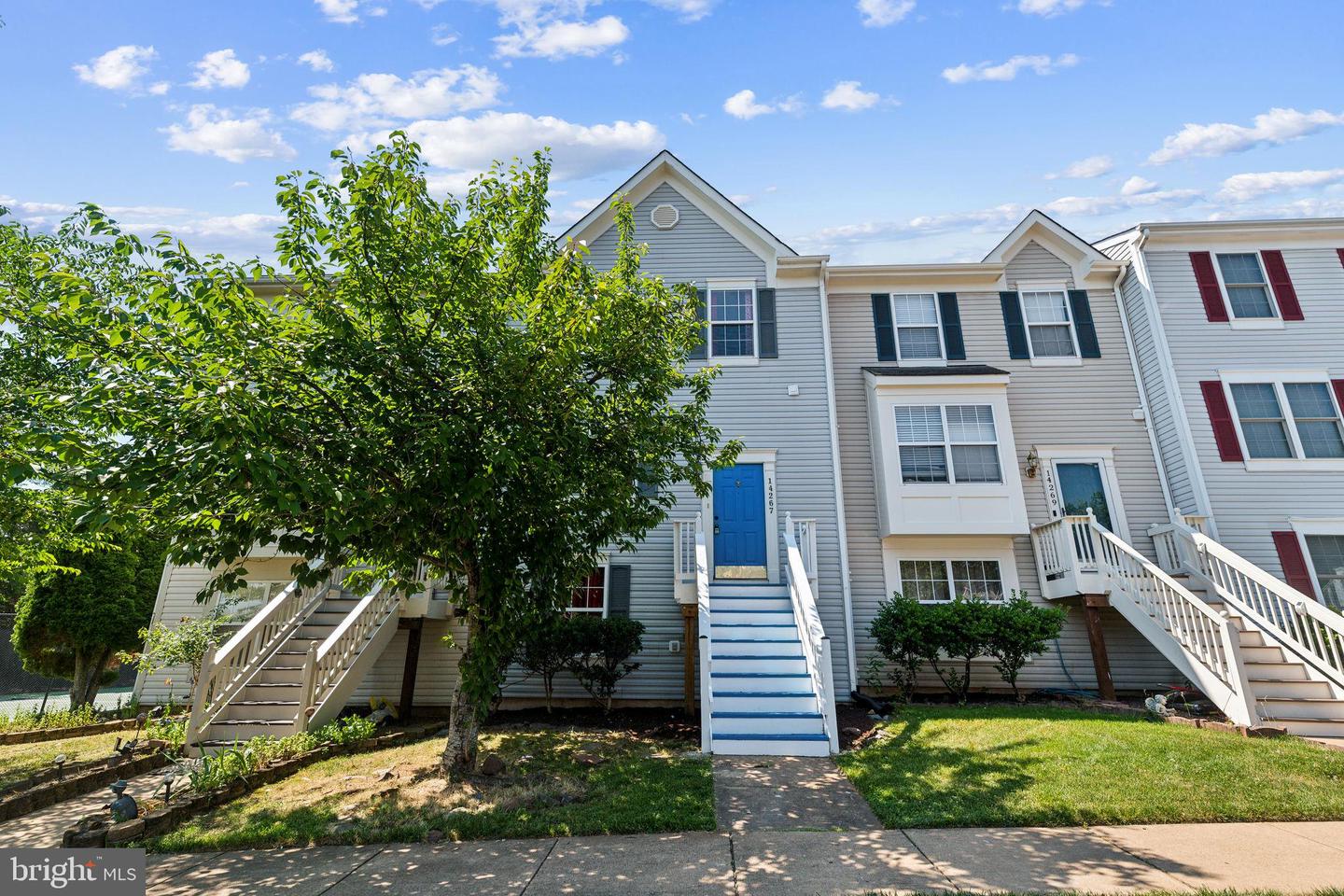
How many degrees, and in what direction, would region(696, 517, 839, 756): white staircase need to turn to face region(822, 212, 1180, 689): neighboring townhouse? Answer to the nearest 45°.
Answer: approximately 135° to its left

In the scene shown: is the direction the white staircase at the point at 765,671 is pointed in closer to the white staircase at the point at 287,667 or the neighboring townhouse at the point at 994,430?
the white staircase

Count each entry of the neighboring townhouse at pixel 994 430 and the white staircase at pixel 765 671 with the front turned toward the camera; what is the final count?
2

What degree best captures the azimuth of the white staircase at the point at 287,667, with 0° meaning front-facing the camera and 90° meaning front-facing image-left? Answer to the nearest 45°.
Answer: approximately 45°

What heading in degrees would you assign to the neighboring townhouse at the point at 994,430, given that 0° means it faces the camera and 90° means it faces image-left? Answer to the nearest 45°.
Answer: approximately 0°

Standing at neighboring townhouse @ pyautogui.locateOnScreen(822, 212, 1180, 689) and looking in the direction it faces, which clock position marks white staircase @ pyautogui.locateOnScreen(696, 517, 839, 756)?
The white staircase is roughly at 1 o'clock from the neighboring townhouse.
